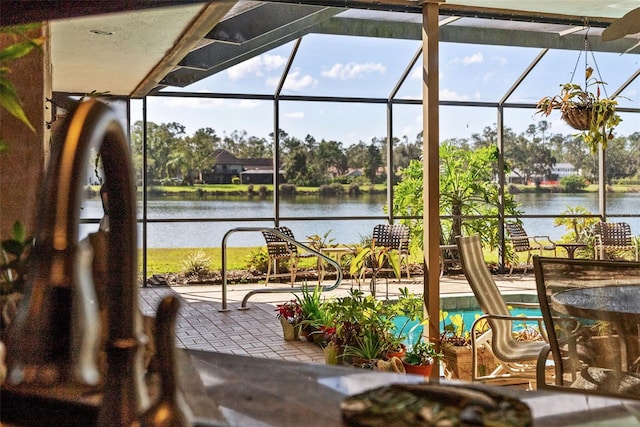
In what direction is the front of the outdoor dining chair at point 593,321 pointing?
away from the camera

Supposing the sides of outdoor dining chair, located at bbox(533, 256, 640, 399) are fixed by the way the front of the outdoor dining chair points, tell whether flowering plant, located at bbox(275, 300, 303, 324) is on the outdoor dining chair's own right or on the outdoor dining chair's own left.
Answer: on the outdoor dining chair's own left

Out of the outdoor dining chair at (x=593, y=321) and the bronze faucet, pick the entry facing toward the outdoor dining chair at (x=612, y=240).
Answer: the outdoor dining chair at (x=593, y=321)

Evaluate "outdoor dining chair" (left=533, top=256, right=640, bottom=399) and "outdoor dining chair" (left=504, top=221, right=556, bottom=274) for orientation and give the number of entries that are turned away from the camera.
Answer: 1

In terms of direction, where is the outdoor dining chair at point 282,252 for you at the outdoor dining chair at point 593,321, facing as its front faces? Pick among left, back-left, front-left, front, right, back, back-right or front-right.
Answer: front-left

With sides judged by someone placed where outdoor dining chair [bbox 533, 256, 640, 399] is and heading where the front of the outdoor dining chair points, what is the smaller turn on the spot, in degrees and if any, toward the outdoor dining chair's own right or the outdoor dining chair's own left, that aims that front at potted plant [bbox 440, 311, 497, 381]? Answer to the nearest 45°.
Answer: approximately 45° to the outdoor dining chair's own left

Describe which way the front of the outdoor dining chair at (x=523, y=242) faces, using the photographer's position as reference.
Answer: facing the viewer and to the right of the viewer

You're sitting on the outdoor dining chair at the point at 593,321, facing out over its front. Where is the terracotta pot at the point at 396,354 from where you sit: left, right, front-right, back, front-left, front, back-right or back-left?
front-left

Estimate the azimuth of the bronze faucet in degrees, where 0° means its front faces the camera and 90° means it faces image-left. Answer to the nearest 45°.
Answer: approximately 45°
